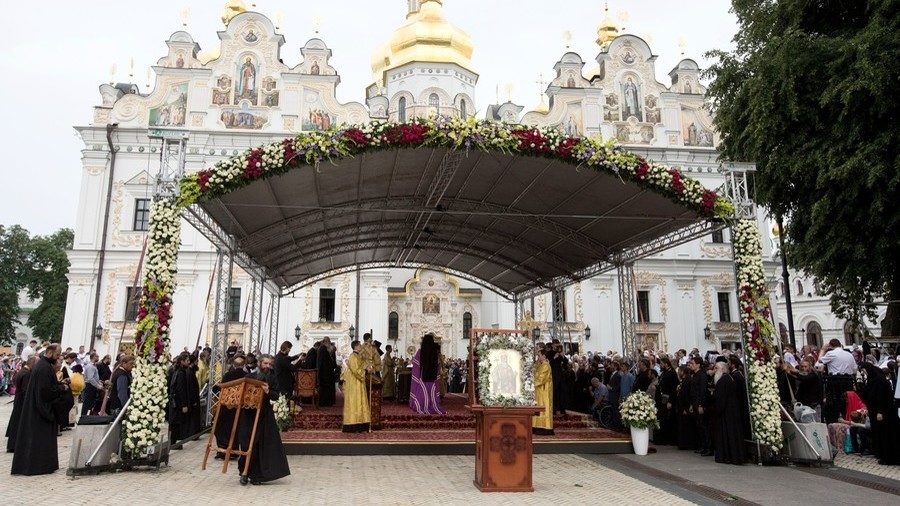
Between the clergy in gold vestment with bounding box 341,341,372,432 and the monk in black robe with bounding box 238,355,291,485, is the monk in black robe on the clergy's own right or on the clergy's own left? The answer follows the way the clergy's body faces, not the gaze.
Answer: on the clergy's own right

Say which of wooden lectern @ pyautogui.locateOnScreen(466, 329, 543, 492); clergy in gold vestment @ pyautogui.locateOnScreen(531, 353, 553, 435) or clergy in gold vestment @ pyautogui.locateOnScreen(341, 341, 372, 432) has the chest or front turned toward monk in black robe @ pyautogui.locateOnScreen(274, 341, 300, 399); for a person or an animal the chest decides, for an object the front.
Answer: clergy in gold vestment @ pyautogui.locateOnScreen(531, 353, 553, 435)

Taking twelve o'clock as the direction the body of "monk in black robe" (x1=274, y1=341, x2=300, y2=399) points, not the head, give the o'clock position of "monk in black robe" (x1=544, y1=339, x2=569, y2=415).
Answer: "monk in black robe" (x1=544, y1=339, x2=569, y2=415) is roughly at 12 o'clock from "monk in black robe" (x1=274, y1=341, x2=300, y2=399).

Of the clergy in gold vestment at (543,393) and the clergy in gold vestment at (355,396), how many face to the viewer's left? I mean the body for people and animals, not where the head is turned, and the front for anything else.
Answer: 1

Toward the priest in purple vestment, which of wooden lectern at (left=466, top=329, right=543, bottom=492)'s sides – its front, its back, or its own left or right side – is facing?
back

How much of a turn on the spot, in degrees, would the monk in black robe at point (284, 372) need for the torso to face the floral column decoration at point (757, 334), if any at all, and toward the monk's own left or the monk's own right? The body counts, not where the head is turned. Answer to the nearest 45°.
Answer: approximately 45° to the monk's own right

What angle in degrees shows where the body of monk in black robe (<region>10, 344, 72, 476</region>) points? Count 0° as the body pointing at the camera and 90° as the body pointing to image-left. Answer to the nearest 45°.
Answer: approximately 270°

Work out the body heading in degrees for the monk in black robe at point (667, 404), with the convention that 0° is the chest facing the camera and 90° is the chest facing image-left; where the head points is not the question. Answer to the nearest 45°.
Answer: approximately 90°
